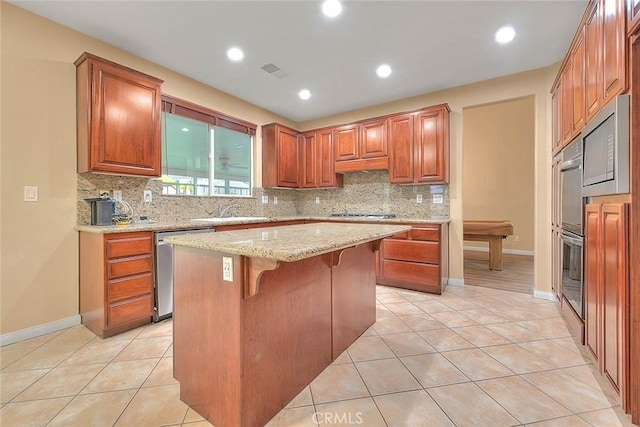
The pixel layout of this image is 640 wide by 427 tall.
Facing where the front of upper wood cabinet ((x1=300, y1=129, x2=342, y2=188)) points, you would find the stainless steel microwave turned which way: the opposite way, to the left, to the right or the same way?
to the right

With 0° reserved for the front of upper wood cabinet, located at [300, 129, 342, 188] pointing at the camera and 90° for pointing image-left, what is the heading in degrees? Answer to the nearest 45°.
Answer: approximately 45°

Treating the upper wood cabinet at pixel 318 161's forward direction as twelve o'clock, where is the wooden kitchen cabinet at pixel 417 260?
The wooden kitchen cabinet is roughly at 9 o'clock from the upper wood cabinet.

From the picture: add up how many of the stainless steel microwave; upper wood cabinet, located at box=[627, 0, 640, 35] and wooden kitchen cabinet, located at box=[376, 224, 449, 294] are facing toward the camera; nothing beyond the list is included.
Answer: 1

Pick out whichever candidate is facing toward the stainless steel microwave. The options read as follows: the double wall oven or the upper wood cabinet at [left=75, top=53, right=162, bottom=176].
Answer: the upper wood cabinet

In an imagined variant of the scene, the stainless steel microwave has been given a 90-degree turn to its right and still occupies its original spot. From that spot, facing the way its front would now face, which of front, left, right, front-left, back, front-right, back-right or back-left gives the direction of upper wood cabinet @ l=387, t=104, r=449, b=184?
front-left

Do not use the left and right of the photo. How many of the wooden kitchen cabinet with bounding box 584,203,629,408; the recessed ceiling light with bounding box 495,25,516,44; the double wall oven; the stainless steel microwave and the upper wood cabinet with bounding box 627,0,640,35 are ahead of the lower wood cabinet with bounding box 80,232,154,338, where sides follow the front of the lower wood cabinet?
5

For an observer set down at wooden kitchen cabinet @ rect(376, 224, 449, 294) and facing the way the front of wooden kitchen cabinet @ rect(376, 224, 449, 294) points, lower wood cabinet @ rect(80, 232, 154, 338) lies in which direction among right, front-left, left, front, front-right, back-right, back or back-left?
front-right

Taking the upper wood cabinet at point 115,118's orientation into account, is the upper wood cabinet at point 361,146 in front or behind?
in front

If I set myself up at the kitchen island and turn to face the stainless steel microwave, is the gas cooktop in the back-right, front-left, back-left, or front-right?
front-left

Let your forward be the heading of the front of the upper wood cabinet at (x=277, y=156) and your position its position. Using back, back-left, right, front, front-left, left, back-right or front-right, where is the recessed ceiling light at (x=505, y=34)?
front

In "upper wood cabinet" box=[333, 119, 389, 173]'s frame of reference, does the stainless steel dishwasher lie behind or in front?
in front

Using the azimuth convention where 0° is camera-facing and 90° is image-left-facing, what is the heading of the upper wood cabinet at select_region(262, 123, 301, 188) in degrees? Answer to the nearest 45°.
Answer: approximately 315°

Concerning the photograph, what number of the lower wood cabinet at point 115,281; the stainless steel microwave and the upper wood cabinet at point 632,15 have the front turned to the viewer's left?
2

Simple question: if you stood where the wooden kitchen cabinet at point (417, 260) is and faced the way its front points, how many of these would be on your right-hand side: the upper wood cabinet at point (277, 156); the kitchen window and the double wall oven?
2

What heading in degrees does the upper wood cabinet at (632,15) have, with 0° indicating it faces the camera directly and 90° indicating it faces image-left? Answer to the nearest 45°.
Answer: approximately 90°
